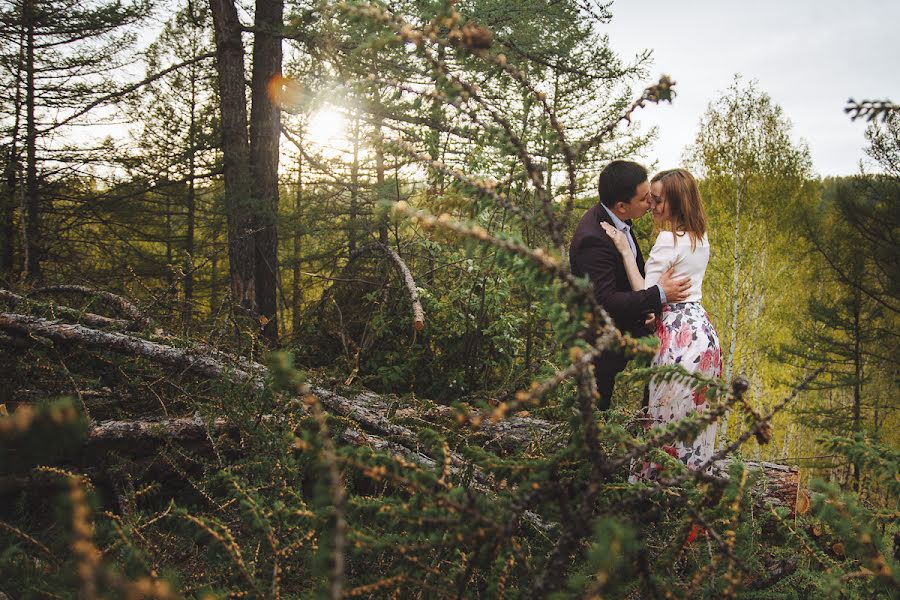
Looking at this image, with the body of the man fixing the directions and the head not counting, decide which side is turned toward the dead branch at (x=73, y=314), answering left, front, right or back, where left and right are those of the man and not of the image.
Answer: back

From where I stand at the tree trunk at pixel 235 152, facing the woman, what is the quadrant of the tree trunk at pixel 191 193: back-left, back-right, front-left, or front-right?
back-left

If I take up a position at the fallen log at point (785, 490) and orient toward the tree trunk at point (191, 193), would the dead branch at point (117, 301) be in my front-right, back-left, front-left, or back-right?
front-left

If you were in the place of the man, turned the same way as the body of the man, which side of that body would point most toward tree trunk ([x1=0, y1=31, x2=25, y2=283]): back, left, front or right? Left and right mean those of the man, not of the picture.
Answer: back

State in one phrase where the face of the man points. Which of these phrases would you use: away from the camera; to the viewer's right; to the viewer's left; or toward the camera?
to the viewer's right

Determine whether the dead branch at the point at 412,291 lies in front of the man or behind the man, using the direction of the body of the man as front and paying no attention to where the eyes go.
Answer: behind

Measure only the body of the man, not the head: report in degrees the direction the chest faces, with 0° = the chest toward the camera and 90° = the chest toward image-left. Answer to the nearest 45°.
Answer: approximately 270°
